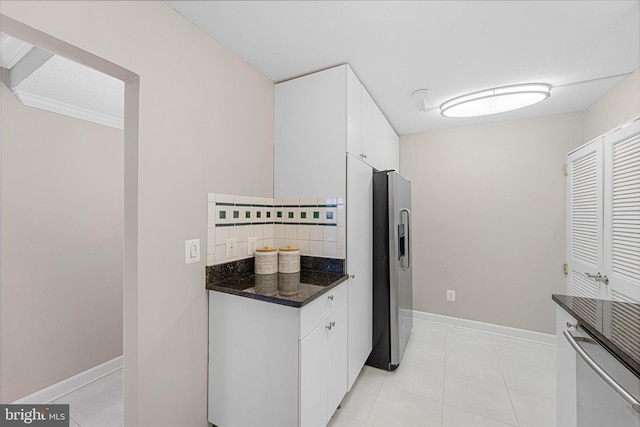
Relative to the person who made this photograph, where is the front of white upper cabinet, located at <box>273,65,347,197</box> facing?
facing the viewer and to the right of the viewer

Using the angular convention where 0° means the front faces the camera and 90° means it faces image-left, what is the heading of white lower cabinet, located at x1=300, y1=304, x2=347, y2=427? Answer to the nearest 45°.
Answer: approximately 315°

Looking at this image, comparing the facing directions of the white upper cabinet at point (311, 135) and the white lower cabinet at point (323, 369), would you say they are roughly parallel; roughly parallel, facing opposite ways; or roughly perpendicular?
roughly parallel

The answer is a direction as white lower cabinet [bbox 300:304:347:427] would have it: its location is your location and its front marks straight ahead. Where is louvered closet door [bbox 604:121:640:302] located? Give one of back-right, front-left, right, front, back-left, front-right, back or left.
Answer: front-left
